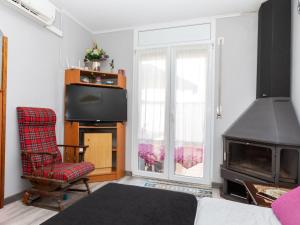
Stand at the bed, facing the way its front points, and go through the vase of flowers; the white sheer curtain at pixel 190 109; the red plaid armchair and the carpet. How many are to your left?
0

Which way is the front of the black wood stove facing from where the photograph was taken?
facing the viewer and to the left of the viewer

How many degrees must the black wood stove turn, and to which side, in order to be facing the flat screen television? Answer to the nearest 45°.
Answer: approximately 45° to its right

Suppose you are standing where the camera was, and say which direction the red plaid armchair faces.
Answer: facing the viewer and to the right of the viewer

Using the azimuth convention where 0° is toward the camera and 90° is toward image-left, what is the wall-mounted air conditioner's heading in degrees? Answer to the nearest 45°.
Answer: approximately 315°

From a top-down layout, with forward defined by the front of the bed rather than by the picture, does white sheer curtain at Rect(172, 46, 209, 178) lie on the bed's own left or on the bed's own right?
on the bed's own right

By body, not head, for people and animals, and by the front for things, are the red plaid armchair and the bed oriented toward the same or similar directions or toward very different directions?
very different directions

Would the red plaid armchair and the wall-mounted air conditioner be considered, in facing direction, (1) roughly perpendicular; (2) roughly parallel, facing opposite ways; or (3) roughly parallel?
roughly parallel

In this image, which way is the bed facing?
to the viewer's left

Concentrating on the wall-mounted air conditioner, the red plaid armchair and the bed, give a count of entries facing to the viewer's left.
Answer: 1

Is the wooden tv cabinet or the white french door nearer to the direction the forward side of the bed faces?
the wooden tv cabinet

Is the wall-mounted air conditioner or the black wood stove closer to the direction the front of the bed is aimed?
the wall-mounted air conditioner

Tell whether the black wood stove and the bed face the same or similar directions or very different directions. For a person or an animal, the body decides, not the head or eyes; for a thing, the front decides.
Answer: same or similar directions

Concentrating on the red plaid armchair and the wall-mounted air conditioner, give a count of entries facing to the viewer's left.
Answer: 0

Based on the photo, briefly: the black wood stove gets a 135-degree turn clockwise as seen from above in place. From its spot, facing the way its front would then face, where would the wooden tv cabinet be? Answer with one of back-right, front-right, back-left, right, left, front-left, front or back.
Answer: left

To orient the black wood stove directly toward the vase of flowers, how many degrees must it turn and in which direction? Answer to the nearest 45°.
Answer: approximately 45° to its right
